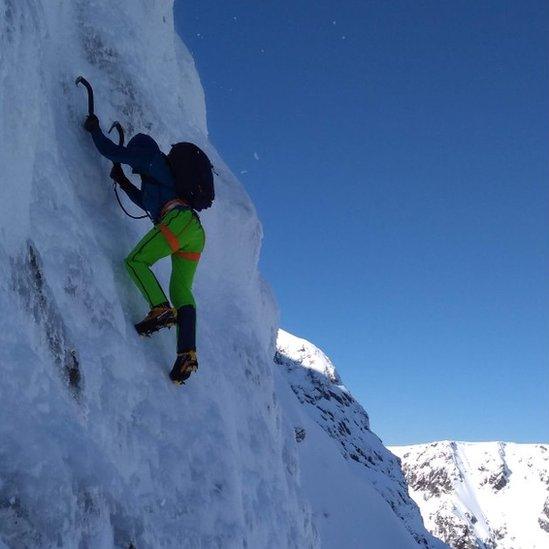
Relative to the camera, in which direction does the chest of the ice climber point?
to the viewer's left

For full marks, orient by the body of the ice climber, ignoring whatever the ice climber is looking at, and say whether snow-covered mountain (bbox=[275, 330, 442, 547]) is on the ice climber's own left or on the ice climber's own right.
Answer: on the ice climber's own right
